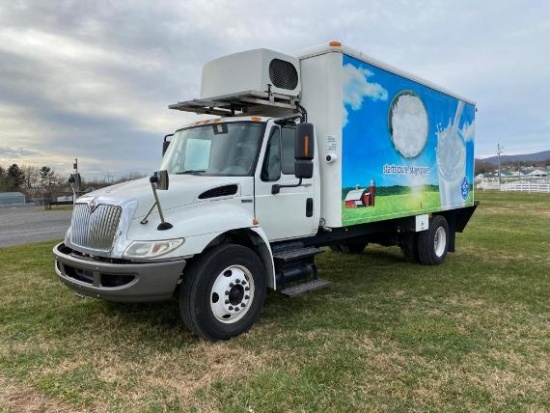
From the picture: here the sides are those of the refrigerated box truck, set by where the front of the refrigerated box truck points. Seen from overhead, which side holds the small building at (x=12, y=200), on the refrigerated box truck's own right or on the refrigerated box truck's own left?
on the refrigerated box truck's own right

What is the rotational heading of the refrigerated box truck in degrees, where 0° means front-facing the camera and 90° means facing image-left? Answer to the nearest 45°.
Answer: approximately 45°
